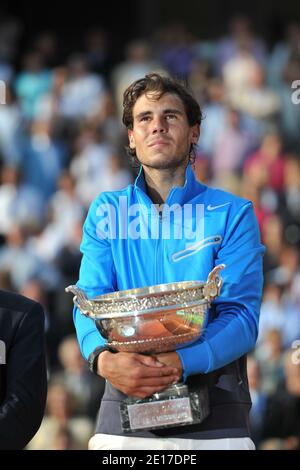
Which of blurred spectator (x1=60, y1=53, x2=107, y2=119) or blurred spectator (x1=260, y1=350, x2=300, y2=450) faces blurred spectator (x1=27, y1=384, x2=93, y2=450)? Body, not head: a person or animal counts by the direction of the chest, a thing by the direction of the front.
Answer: blurred spectator (x1=60, y1=53, x2=107, y2=119)

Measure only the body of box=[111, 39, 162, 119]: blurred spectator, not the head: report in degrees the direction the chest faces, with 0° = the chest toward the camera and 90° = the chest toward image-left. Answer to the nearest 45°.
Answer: approximately 0°

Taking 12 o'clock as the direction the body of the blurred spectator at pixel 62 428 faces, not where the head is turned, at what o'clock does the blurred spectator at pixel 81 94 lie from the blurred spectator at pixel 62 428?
the blurred spectator at pixel 81 94 is roughly at 6 o'clock from the blurred spectator at pixel 62 428.

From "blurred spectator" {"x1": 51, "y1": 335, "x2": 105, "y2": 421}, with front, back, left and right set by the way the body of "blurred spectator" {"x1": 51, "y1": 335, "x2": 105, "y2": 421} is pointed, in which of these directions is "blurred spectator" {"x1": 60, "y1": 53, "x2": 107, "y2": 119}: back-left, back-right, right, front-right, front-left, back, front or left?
back

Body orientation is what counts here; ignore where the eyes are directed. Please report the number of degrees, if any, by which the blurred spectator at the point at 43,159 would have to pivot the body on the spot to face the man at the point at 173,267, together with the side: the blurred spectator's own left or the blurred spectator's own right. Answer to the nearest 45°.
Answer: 0° — they already face them

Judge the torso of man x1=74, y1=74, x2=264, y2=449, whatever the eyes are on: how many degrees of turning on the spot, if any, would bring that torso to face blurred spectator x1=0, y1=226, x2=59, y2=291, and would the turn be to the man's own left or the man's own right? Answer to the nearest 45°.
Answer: approximately 180°

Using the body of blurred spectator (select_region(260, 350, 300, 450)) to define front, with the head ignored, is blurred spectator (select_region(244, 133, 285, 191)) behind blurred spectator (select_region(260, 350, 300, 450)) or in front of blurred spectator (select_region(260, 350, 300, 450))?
behind

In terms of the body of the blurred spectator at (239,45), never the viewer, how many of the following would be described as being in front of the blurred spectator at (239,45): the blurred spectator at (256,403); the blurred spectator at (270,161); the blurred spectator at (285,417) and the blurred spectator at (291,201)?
4

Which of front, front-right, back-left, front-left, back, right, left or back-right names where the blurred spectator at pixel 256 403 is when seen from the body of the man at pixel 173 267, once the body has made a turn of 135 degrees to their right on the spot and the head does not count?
front-right

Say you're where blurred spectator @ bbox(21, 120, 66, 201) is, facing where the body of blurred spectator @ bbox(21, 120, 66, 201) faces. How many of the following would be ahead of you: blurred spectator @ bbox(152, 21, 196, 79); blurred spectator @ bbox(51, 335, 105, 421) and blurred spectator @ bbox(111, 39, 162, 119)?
1

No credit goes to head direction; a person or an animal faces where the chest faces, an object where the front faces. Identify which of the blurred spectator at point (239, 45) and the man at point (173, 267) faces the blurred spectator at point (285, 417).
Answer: the blurred spectator at point (239, 45)
